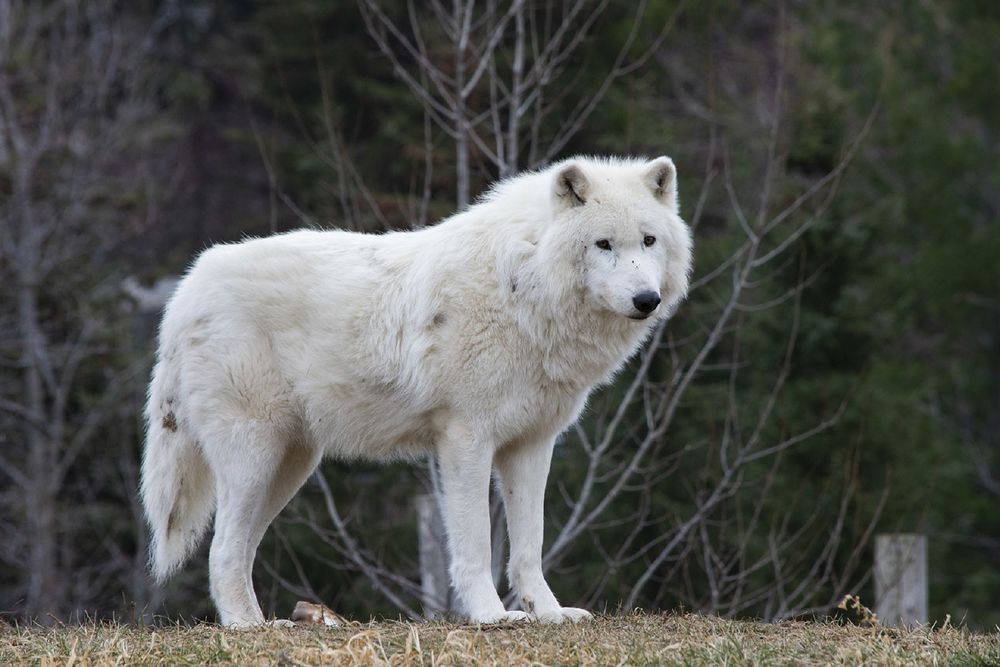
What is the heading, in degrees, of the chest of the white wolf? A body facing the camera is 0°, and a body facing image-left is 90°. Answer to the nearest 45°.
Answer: approximately 270°

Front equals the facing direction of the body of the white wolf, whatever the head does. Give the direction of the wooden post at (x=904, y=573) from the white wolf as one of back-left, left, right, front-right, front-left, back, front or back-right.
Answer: front-left
